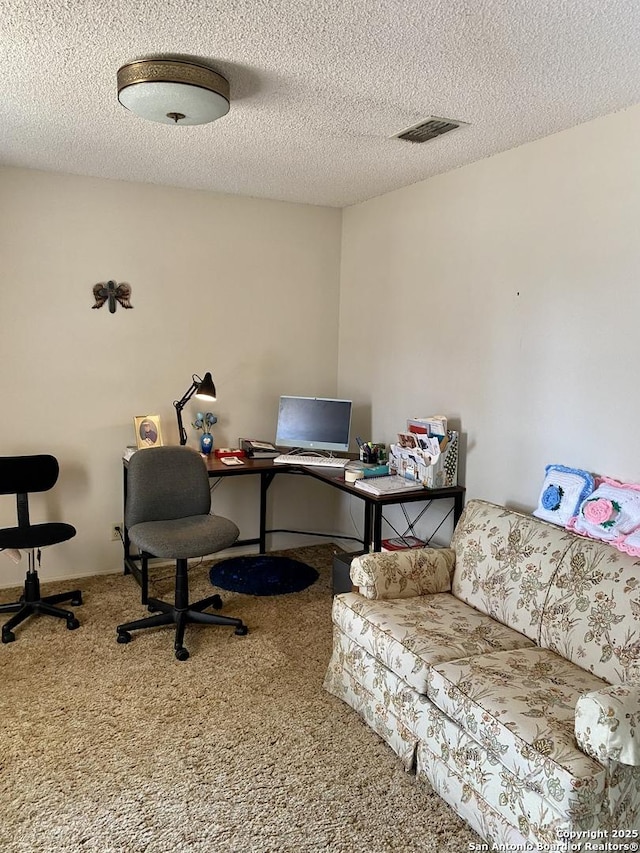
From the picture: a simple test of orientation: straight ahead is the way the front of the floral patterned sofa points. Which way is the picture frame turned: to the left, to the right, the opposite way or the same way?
to the left

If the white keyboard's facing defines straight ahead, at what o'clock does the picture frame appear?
The picture frame is roughly at 3 o'clock from the white keyboard.

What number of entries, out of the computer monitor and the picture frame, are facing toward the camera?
2

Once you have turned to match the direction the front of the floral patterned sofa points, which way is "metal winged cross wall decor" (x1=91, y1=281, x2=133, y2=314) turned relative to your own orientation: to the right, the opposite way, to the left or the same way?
to the left

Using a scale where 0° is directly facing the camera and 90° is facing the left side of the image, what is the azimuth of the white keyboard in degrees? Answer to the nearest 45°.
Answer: approximately 0°

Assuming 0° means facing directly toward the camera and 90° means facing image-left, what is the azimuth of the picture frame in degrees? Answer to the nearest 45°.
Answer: approximately 0°

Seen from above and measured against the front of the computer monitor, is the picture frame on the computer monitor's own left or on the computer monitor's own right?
on the computer monitor's own right

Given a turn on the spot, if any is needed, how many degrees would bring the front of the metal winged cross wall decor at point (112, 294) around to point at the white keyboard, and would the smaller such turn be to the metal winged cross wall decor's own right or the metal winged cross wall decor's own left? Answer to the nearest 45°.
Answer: approximately 90° to the metal winged cross wall decor's own left

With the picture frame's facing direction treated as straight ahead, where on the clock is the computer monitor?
The computer monitor is roughly at 9 o'clock from the picture frame.

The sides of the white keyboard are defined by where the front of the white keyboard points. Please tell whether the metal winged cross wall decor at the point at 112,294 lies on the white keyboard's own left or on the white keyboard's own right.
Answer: on the white keyboard's own right

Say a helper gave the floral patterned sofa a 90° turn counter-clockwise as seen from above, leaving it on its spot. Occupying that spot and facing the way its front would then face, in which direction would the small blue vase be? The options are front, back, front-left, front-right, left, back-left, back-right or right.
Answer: back
